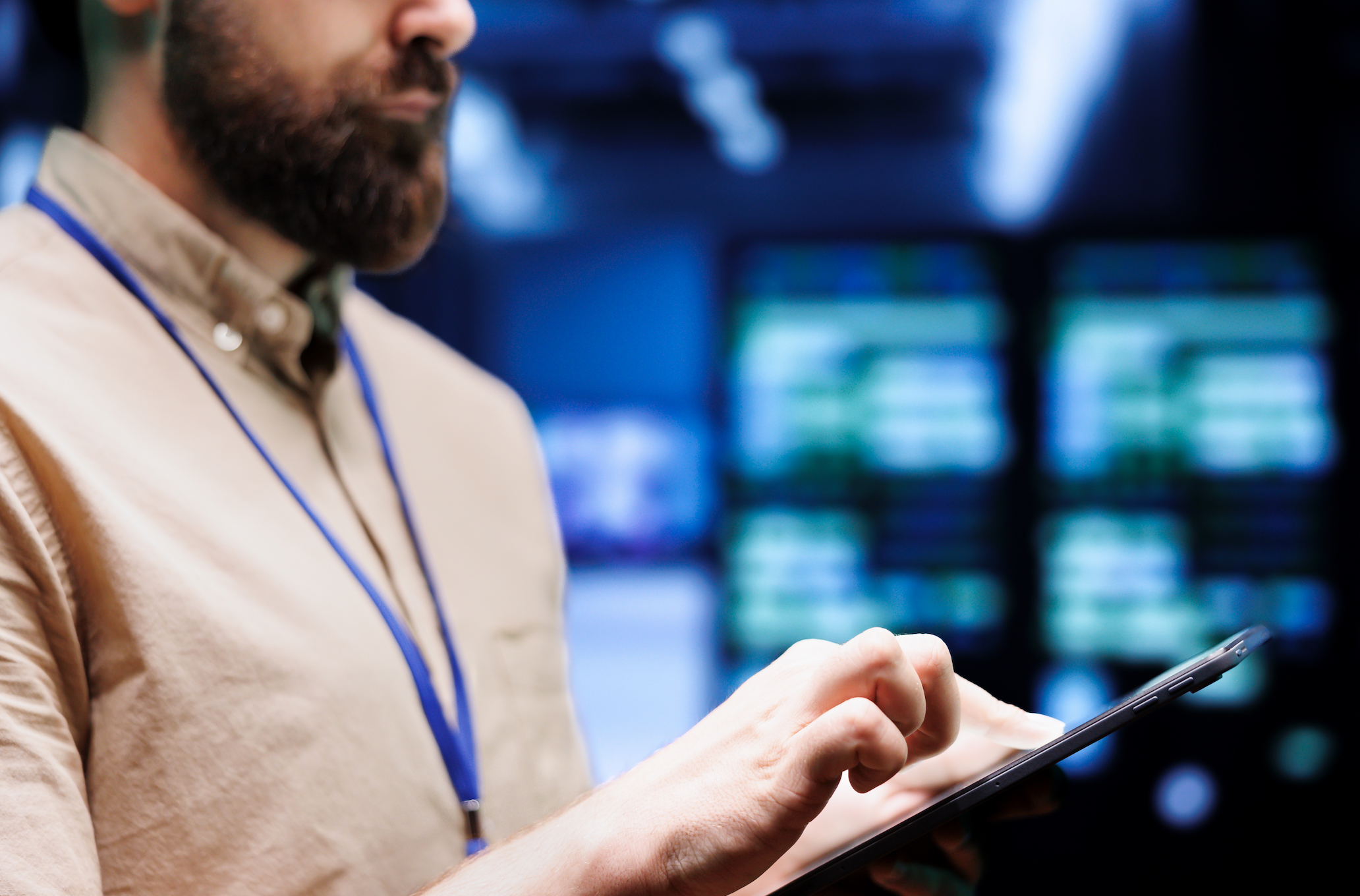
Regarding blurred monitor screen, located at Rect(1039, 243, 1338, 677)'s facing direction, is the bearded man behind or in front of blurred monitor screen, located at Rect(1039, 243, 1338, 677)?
in front

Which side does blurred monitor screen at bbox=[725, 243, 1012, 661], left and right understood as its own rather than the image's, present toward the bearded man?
front

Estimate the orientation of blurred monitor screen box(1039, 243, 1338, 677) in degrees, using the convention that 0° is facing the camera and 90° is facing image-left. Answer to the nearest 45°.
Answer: approximately 0°

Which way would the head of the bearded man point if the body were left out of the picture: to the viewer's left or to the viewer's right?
to the viewer's right

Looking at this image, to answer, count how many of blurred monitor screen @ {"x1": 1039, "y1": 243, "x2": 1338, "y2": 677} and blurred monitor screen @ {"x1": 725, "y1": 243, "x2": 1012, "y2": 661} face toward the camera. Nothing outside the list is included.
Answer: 2
